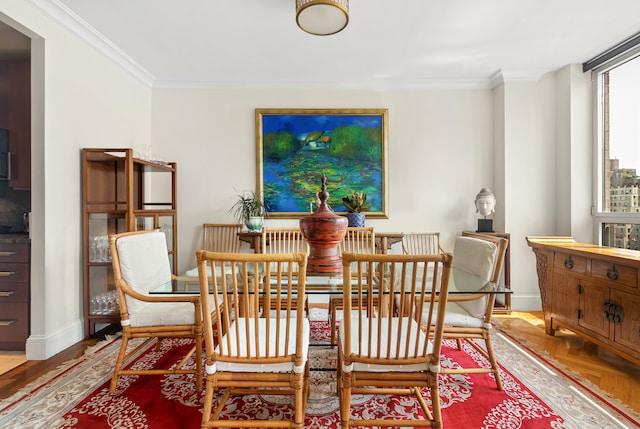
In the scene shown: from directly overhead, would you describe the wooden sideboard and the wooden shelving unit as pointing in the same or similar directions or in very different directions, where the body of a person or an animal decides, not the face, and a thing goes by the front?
very different directions

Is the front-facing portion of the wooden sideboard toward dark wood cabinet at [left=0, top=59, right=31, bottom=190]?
yes

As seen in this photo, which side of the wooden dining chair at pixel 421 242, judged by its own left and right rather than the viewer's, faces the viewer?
front

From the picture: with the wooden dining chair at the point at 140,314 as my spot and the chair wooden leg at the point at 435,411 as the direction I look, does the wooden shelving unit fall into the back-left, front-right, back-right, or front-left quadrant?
back-left

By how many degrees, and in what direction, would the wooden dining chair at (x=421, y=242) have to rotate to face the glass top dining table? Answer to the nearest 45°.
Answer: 0° — it already faces it

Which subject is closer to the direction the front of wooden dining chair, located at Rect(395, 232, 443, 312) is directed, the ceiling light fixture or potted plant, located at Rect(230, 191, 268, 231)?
the ceiling light fixture

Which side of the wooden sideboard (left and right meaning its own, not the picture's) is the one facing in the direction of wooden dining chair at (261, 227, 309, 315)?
front

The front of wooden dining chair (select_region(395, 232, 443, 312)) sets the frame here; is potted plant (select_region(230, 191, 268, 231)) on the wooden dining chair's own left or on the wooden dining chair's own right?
on the wooden dining chair's own right

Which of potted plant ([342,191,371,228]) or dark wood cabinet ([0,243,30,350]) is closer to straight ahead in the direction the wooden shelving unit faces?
the potted plant

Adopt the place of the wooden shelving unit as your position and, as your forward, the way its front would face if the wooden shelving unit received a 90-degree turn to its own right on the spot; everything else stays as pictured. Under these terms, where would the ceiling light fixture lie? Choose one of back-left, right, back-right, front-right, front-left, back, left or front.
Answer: left

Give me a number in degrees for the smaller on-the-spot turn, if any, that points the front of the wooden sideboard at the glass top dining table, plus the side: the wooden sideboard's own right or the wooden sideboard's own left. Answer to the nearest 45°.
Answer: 0° — it already faces it

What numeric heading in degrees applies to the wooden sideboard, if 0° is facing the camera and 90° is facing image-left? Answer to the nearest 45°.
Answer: approximately 45°

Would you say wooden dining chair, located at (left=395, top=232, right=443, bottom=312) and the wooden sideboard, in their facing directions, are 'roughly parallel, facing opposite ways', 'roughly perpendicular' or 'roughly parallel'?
roughly perpendicular

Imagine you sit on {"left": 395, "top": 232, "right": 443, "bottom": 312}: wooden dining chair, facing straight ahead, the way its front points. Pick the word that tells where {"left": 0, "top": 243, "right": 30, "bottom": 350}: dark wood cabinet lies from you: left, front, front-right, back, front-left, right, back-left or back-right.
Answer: front-right

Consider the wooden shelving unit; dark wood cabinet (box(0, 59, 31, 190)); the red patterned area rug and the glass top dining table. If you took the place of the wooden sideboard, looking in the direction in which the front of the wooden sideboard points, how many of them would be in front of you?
4

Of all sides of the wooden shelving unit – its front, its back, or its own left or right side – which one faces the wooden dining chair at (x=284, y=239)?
front

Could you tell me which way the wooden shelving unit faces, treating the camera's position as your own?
facing the viewer and to the right of the viewer

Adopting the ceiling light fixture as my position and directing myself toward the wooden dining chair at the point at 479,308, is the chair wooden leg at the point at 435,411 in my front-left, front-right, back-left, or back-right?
front-right

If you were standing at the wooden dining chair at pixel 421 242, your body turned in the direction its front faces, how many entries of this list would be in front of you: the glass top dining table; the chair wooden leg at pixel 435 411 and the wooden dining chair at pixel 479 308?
3

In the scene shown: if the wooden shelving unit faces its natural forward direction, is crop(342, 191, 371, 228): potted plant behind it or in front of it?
in front
